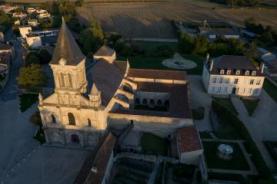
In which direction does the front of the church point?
toward the camera

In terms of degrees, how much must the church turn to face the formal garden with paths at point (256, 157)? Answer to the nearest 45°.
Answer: approximately 90° to its left
